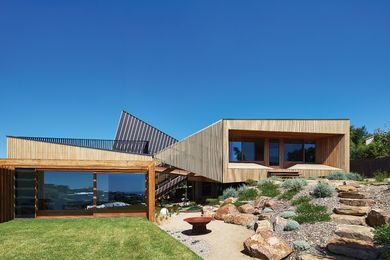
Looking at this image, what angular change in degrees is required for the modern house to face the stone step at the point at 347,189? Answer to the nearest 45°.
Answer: approximately 45° to its left

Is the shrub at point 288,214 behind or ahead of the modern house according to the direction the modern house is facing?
ahead

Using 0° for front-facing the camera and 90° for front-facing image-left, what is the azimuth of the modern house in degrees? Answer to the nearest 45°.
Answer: approximately 0°

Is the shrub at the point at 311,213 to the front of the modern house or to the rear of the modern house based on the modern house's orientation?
to the front

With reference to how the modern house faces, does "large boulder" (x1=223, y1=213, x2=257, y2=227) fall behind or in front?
in front

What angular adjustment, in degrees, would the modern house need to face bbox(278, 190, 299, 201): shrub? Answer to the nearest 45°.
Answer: approximately 45° to its left
